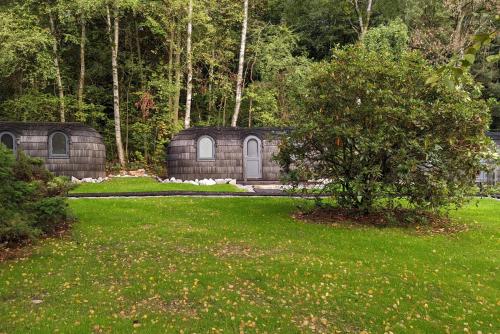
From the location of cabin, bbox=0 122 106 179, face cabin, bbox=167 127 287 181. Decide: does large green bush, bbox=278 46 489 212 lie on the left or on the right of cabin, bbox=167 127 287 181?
right

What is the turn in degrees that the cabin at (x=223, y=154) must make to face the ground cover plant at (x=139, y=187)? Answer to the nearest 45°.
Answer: approximately 45° to its right

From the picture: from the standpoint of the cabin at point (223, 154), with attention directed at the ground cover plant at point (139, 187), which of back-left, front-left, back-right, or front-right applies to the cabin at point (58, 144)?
front-right

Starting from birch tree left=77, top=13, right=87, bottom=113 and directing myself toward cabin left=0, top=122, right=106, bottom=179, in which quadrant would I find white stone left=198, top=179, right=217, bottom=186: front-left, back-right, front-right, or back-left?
front-left

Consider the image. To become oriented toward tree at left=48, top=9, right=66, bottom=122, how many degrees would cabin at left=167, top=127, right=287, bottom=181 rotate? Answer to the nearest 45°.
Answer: approximately 135° to its right

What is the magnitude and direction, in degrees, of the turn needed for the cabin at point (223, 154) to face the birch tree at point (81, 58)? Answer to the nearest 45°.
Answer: approximately 135° to its right

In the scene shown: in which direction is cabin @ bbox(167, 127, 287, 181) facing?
toward the camera

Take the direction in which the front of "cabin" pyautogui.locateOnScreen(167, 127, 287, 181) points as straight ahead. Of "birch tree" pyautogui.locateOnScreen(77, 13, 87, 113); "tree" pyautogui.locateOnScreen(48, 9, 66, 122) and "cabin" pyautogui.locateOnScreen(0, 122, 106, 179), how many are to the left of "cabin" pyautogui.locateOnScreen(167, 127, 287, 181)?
0

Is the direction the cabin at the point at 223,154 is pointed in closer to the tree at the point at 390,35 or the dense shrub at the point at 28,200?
the dense shrub

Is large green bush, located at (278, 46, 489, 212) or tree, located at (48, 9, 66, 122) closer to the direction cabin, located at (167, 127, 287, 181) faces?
the large green bush

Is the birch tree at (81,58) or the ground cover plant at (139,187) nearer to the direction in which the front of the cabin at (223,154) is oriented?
the ground cover plant

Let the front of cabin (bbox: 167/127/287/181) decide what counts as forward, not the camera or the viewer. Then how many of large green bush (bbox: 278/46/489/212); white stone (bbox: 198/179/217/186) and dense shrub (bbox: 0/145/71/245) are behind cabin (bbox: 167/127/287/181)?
0

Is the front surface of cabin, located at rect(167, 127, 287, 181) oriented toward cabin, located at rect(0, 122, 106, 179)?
no

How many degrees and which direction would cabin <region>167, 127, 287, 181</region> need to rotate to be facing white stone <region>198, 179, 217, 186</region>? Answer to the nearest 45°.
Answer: approximately 45° to its right
